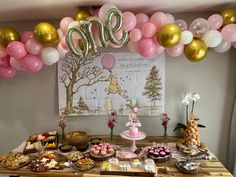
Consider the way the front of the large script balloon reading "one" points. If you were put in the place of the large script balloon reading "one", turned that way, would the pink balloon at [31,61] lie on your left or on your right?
on your right

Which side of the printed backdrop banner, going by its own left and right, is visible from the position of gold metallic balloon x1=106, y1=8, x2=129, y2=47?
front

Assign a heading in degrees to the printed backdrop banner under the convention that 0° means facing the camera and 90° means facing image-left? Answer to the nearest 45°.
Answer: approximately 0°

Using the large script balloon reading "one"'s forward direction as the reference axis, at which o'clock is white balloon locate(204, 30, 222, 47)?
The white balloon is roughly at 9 o'clock from the large script balloon reading "one".

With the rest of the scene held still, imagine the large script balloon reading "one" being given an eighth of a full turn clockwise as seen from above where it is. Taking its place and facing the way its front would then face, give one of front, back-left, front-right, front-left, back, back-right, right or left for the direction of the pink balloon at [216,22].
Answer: back-left

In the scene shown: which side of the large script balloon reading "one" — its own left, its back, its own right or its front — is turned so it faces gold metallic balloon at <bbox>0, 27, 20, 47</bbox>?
right

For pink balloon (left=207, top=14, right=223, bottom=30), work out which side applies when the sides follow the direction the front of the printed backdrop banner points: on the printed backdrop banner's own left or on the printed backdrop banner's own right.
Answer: on the printed backdrop banner's own left

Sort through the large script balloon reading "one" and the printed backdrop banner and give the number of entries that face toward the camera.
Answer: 2

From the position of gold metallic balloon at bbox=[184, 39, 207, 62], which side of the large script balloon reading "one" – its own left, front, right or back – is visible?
left
